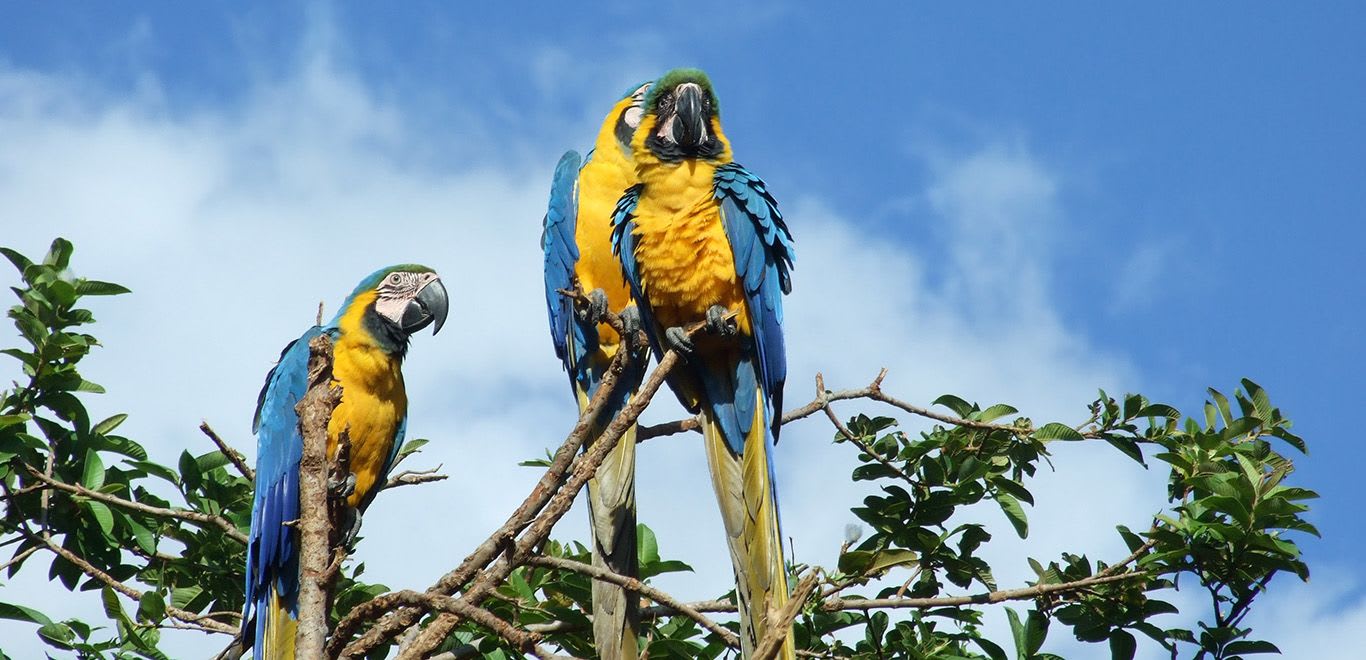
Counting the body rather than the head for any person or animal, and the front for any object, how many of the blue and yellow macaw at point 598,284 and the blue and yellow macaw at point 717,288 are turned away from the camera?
0

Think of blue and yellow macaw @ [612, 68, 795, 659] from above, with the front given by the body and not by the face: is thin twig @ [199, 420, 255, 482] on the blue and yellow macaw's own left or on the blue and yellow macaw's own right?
on the blue and yellow macaw's own right

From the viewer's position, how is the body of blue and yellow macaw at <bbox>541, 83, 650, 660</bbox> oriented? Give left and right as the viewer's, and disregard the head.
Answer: facing the viewer and to the right of the viewer

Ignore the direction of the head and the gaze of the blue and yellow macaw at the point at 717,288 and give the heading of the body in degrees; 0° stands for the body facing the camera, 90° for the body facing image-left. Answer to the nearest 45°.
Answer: approximately 0°
